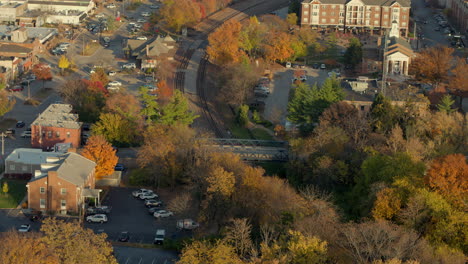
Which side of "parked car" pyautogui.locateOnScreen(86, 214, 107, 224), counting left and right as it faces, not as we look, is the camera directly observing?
left
